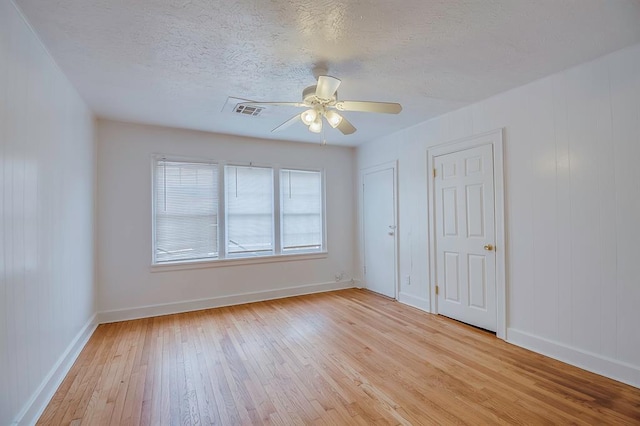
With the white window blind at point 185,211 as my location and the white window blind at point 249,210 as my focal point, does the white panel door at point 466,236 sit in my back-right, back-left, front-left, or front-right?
front-right

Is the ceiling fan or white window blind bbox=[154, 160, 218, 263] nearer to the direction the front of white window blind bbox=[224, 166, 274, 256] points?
the ceiling fan

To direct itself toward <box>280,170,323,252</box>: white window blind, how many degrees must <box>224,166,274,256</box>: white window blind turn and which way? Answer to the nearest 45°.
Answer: approximately 90° to its left

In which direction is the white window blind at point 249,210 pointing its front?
toward the camera

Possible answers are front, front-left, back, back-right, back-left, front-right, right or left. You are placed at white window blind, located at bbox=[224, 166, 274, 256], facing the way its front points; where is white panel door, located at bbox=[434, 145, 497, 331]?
front-left

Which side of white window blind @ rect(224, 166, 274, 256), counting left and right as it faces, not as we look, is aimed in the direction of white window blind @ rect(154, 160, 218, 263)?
right

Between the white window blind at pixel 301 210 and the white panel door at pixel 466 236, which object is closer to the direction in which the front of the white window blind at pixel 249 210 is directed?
the white panel door

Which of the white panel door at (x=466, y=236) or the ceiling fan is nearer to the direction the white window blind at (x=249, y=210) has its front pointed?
the ceiling fan

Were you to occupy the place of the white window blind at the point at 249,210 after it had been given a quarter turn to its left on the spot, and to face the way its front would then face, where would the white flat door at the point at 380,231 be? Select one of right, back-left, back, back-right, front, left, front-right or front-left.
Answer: front

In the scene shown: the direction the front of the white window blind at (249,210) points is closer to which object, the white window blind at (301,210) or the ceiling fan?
the ceiling fan

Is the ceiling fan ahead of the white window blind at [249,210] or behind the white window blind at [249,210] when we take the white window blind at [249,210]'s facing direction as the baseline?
ahead
